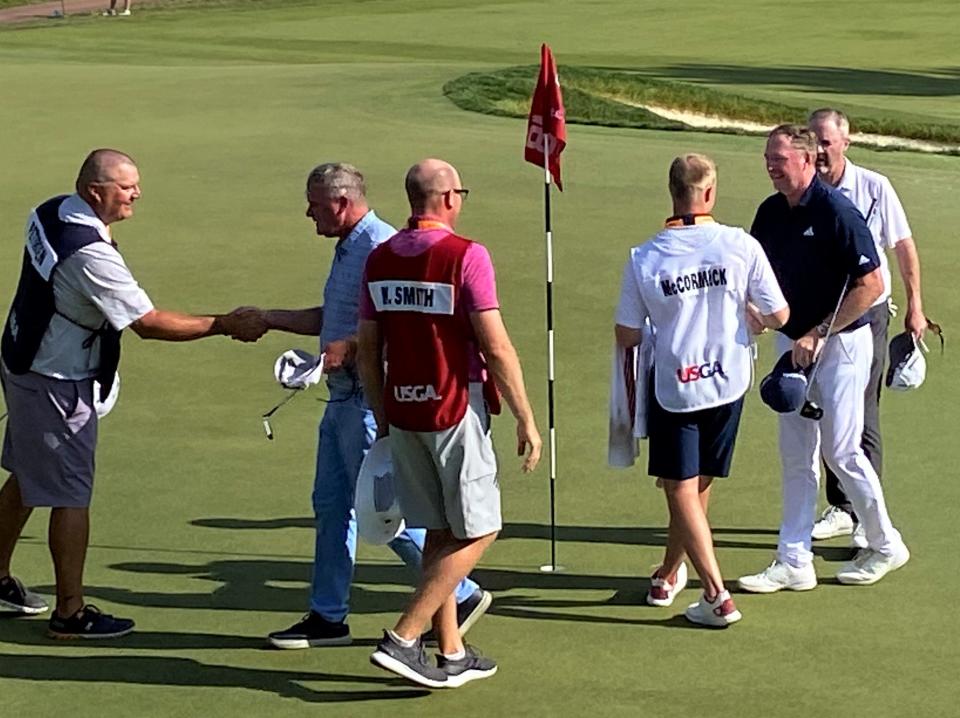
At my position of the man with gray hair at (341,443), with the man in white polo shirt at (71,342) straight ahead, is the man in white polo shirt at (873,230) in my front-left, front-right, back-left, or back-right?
back-right

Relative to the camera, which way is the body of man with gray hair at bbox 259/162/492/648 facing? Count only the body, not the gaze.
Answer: to the viewer's left

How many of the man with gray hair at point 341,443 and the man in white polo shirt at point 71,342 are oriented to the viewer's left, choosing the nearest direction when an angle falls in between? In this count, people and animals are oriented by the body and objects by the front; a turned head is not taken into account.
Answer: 1

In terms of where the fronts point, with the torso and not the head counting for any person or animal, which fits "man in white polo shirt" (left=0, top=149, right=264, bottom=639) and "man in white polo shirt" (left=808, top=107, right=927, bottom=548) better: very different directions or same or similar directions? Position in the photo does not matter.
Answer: very different directions

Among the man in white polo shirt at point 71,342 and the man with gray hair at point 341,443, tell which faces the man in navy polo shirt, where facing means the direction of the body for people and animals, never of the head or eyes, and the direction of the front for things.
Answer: the man in white polo shirt

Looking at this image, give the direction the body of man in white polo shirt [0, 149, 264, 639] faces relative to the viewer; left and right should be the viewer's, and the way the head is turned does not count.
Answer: facing to the right of the viewer

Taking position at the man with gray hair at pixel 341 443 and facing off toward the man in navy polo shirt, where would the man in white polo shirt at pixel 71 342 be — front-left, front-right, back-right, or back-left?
back-left

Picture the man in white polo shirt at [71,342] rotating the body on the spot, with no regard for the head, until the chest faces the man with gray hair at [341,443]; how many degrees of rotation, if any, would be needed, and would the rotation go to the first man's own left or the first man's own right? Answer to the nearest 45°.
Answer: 0° — they already face them

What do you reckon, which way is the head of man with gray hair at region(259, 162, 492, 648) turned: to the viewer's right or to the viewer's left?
to the viewer's left

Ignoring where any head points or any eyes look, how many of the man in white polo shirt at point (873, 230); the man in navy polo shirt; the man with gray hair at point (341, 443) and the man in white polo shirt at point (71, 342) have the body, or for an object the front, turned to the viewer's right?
1

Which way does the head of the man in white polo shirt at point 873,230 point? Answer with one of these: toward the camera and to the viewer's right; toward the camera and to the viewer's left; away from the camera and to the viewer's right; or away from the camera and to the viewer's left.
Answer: toward the camera and to the viewer's left

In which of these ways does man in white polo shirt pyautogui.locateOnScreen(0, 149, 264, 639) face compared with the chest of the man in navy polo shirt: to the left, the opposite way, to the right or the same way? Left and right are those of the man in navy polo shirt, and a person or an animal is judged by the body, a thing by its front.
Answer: the opposite way

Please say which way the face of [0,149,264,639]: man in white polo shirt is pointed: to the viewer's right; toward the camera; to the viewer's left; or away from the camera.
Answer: to the viewer's right

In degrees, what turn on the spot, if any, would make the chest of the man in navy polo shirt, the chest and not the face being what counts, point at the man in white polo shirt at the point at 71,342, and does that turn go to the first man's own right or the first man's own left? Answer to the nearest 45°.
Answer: approximately 45° to the first man's own right

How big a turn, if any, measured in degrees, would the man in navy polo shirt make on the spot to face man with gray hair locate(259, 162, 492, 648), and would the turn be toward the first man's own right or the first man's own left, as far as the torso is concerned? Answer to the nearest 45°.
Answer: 0° — they already face them

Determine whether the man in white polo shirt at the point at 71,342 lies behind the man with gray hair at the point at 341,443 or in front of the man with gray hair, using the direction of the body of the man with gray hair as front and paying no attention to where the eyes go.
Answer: in front

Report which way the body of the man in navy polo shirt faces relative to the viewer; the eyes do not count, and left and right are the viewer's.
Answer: facing the viewer and to the left of the viewer

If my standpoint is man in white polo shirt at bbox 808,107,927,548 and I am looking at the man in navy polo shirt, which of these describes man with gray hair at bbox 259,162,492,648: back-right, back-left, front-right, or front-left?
front-right

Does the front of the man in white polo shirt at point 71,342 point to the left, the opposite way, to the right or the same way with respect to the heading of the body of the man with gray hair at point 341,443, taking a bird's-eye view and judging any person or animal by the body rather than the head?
the opposite way

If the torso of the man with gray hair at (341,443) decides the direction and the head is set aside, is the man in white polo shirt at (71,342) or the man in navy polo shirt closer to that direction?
the man in white polo shirt
